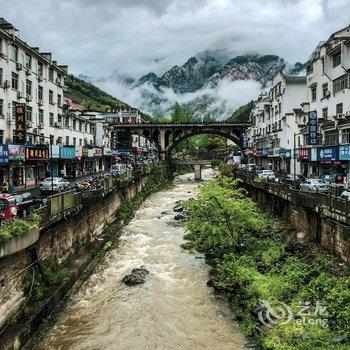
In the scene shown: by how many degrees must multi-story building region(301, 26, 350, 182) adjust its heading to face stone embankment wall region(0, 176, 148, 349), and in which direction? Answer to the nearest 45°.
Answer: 0° — it already faces it

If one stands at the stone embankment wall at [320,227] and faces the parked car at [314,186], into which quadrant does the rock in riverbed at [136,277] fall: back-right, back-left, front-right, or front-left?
back-left

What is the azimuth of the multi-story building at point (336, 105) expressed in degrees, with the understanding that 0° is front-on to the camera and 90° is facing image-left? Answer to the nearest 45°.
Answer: approximately 45°

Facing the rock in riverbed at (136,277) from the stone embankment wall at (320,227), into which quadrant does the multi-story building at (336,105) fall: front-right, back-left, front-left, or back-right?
back-right

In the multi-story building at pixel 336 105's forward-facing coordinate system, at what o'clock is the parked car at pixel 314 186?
The parked car is roughly at 11 o'clock from the multi-story building.

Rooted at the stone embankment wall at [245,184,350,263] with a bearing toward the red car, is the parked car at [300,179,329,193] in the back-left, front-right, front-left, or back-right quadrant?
back-right
